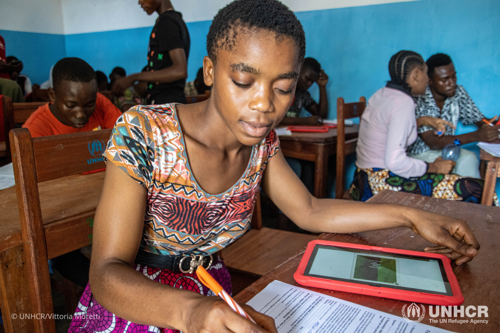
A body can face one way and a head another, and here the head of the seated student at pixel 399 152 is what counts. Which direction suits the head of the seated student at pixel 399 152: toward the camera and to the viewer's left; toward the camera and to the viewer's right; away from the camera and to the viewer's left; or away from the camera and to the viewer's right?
away from the camera and to the viewer's right

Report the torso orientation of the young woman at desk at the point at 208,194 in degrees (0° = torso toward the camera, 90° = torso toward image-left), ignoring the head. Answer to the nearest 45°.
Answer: approximately 315°

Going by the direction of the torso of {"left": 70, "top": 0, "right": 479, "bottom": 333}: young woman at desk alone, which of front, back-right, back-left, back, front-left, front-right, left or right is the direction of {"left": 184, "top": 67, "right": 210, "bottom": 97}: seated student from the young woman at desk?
back-left

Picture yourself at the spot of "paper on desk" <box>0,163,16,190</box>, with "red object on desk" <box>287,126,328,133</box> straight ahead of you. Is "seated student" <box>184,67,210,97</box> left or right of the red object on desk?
left

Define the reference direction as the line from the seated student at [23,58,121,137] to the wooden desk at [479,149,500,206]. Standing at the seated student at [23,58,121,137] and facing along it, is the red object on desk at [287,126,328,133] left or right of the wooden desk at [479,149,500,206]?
left

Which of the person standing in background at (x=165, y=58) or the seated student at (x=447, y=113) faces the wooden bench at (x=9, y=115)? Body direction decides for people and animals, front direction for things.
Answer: the person standing in background
